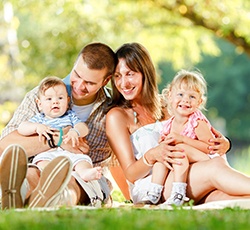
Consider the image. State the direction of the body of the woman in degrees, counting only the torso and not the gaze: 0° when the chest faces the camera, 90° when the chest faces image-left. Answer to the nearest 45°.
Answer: approximately 315°
